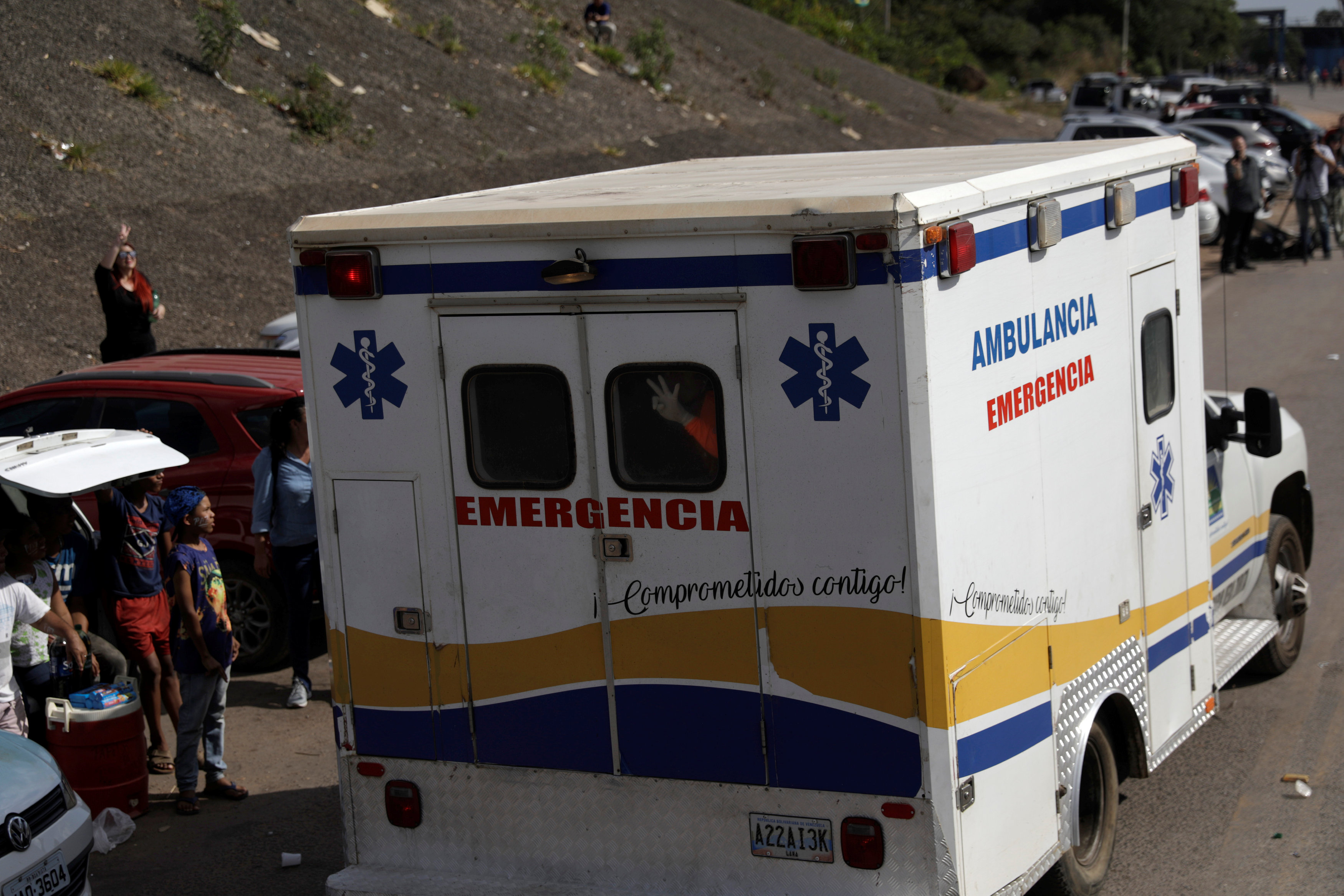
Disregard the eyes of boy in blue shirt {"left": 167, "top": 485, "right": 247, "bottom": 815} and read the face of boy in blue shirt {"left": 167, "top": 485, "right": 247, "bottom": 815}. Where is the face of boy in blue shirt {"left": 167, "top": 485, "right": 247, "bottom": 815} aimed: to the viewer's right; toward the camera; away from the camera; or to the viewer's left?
to the viewer's right

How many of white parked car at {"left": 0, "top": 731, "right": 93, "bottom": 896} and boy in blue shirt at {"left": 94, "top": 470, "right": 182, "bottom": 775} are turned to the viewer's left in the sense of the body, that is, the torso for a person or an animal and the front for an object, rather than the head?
0

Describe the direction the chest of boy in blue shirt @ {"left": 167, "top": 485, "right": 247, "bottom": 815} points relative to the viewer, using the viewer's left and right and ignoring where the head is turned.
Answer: facing the viewer and to the right of the viewer

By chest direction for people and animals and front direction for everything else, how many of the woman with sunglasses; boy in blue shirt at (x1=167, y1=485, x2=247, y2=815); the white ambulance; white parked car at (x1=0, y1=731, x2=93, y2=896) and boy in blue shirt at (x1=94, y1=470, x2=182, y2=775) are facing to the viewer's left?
0

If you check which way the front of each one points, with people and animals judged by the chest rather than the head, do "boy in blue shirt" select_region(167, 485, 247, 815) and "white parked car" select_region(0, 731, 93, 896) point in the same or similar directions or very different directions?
same or similar directions

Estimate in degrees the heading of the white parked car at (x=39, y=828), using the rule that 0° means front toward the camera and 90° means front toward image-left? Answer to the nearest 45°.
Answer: approximately 315°

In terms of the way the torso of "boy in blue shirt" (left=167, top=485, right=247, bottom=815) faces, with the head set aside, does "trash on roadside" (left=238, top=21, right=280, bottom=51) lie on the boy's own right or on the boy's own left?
on the boy's own left

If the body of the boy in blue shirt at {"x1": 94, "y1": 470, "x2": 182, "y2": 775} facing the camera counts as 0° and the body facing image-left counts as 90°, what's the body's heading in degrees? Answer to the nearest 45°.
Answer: approximately 315°

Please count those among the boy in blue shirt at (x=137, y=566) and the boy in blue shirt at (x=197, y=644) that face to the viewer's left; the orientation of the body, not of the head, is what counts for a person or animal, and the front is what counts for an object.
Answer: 0

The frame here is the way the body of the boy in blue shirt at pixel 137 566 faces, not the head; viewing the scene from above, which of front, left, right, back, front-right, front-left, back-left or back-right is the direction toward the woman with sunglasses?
back-left

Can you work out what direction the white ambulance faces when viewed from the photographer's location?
facing away from the viewer and to the right of the viewer

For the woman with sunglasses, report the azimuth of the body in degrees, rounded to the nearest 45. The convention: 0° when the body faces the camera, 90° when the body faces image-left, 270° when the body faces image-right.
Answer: approximately 315°

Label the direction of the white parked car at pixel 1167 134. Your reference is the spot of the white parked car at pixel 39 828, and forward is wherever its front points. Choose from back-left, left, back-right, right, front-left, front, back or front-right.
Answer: left

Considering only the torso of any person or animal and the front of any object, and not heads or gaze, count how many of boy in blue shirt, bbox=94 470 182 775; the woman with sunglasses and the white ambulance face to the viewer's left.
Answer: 0

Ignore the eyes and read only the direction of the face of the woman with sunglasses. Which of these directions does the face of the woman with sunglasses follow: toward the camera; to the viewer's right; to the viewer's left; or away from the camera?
toward the camera

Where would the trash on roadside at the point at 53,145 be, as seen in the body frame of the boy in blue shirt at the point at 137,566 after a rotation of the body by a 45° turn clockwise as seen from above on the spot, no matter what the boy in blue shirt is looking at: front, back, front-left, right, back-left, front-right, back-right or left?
back
